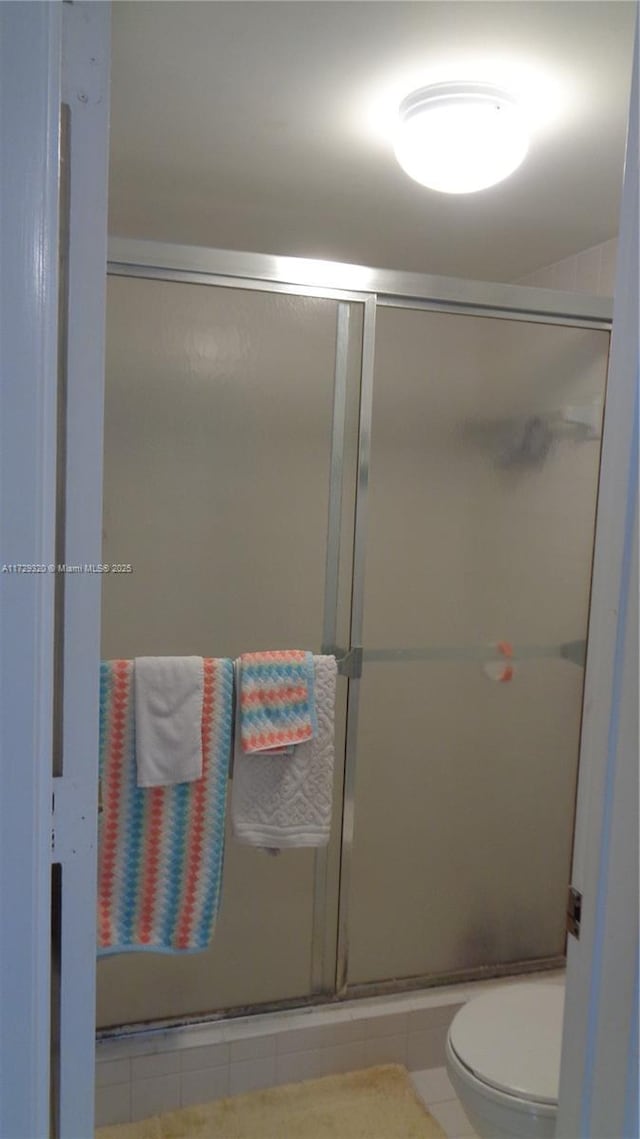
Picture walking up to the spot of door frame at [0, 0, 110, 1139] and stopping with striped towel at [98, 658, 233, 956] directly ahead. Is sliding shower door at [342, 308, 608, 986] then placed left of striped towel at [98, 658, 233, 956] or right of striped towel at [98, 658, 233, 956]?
right

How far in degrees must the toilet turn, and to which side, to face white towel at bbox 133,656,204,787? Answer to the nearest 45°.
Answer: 0° — it already faces it

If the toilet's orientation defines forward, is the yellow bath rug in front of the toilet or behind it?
in front

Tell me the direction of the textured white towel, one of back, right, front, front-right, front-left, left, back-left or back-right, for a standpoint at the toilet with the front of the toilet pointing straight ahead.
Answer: front

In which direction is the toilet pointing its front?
to the viewer's left
